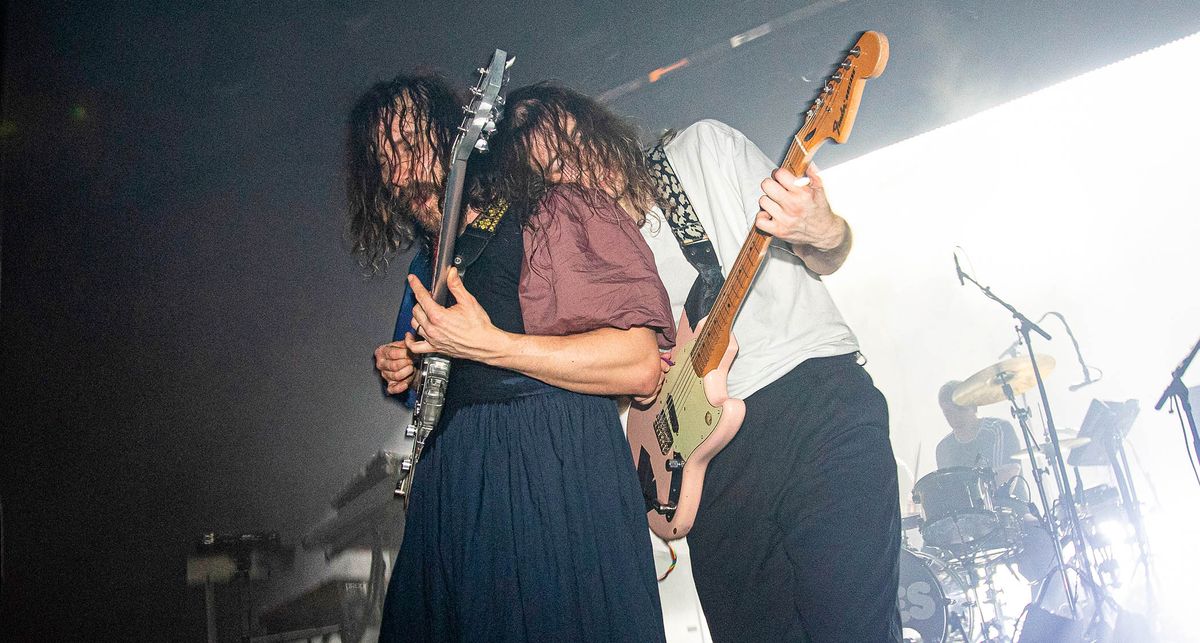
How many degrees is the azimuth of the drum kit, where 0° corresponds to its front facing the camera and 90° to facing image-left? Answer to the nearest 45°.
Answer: approximately 45°

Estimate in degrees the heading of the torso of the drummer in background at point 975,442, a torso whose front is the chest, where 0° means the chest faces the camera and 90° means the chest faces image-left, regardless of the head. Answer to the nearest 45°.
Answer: approximately 45°

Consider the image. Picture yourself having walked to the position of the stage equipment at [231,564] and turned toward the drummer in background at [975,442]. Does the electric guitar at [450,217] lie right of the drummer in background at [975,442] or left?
right

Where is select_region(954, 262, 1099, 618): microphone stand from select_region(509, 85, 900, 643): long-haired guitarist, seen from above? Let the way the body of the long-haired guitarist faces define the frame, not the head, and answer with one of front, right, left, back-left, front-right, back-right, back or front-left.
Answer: back

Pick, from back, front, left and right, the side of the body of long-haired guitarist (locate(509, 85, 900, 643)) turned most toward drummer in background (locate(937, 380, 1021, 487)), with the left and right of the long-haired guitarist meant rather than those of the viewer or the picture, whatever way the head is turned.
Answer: back

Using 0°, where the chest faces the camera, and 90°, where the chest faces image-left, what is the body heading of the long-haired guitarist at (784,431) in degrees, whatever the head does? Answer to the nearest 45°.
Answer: approximately 45°

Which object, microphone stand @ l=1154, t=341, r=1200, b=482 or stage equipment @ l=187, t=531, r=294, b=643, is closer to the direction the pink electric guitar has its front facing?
the stage equipment

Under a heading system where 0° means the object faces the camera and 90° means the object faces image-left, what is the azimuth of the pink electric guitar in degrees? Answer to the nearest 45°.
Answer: approximately 45°

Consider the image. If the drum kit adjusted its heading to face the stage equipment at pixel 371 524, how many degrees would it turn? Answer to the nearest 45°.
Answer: approximately 45° to its right

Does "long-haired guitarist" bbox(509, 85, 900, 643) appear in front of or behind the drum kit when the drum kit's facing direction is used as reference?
in front
